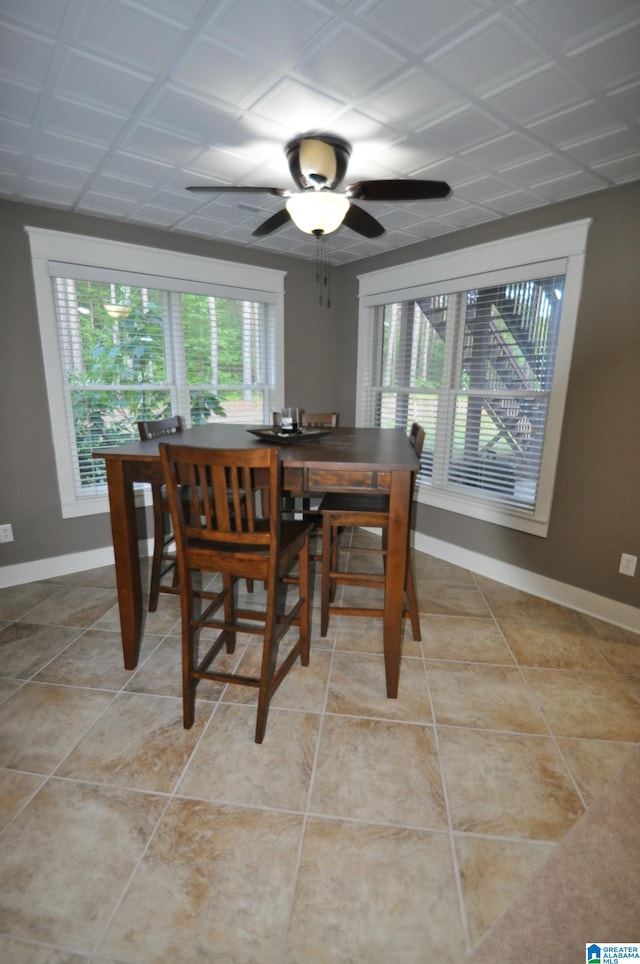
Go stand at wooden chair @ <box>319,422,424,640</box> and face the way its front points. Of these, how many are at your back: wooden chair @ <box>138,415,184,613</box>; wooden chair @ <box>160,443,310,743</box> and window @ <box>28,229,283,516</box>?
0

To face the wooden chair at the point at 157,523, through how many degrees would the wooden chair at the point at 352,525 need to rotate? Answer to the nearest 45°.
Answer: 0° — it already faces it

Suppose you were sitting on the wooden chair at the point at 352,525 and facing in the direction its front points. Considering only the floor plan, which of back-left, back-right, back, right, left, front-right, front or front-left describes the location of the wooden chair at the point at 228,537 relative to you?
front-left

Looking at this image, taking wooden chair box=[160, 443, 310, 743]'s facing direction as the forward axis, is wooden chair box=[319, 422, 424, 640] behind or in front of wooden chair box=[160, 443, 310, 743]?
in front

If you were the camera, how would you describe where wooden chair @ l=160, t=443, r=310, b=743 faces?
facing away from the viewer and to the right of the viewer

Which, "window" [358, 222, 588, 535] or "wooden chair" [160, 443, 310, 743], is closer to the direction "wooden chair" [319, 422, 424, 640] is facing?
the wooden chair

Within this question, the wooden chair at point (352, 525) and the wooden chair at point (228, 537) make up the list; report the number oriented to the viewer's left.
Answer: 1

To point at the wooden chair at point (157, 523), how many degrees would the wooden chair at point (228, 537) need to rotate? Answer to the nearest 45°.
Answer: approximately 90° to its left

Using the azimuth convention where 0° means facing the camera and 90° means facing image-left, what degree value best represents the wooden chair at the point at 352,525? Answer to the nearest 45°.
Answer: approximately 90°

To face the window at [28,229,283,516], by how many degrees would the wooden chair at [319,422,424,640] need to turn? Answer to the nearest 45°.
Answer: approximately 45° to its right

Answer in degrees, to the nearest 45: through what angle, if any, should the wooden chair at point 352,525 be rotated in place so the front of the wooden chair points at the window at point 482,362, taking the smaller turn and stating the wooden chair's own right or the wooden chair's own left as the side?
approximately 135° to the wooden chair's own right
